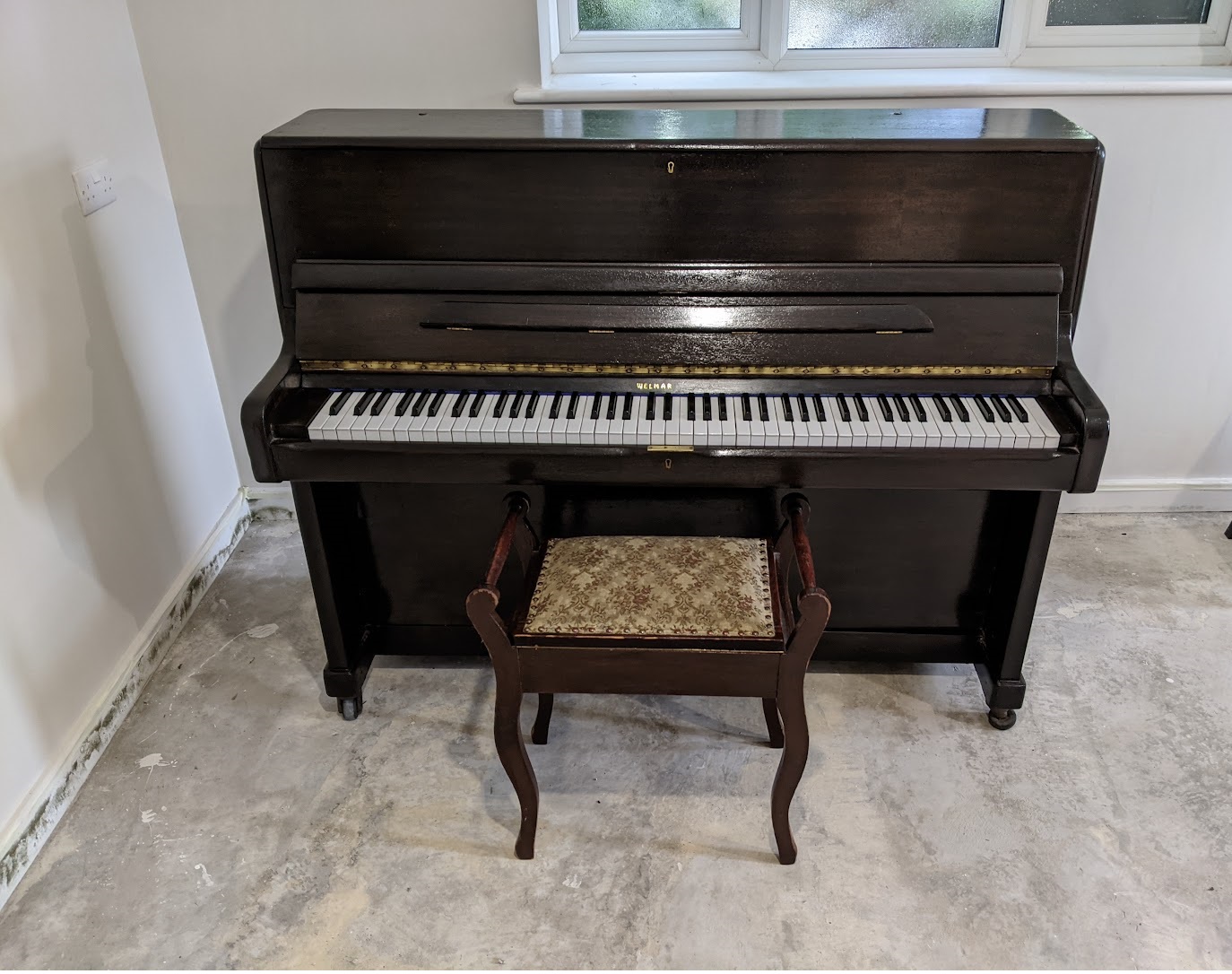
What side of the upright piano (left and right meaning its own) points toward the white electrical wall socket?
right

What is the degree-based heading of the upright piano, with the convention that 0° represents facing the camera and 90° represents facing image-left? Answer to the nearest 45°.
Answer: approximately 0°

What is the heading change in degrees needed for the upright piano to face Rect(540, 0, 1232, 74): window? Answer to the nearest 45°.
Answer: approximately 135° to its left
